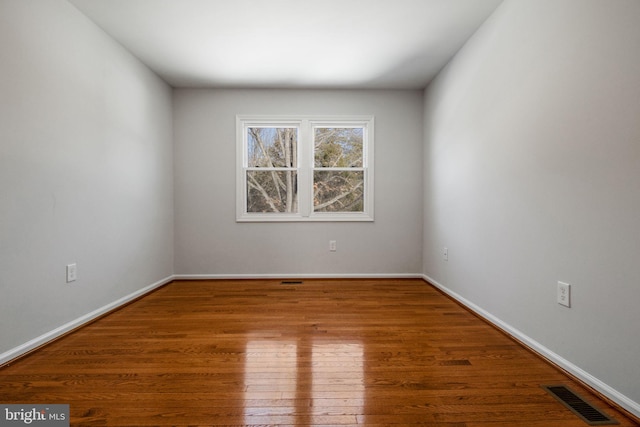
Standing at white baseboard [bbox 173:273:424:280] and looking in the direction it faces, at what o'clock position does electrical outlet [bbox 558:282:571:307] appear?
The electrical outlet is roughly at 11 o'clock from the white baseboard.

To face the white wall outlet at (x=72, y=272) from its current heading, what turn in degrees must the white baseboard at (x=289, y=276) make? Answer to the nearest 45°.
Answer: approximately 45° to its right

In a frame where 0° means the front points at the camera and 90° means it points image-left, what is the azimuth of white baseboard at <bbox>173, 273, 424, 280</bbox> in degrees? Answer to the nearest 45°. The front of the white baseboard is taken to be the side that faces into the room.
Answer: approximately 0°

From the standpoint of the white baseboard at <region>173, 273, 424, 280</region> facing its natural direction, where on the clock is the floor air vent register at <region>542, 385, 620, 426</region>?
The floor air vent register is roughly at 11 o'clock from the white baseboard.

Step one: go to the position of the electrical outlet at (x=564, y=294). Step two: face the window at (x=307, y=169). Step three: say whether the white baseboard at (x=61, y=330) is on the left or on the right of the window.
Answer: left
